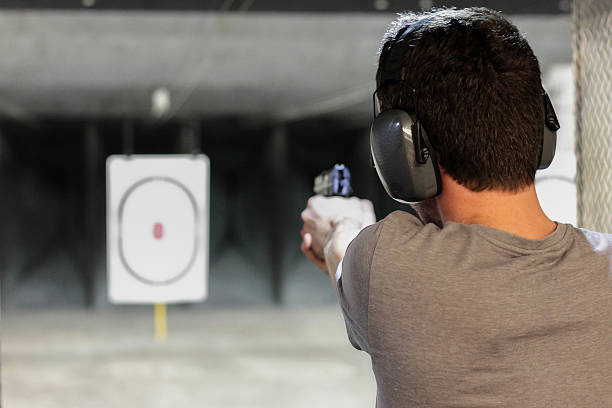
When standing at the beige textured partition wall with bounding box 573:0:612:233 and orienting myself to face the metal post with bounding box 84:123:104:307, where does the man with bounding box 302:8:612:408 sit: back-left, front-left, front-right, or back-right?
back-left

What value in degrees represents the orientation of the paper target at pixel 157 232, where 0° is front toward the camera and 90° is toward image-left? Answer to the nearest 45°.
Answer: approximately 0°

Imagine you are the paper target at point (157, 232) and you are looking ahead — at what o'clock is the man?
The man is roughly at 12 o'clock from the paper target.

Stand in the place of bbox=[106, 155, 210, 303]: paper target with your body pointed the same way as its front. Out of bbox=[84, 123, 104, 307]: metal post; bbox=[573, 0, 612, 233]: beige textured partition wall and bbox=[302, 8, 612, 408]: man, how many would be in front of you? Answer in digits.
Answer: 2

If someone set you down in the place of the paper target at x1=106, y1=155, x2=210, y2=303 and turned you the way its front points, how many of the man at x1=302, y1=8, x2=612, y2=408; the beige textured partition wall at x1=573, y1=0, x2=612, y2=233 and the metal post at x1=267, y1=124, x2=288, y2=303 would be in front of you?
2

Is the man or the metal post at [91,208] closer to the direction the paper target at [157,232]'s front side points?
the man

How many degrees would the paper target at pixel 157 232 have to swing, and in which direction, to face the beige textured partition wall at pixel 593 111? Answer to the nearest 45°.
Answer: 0° — it already faces it

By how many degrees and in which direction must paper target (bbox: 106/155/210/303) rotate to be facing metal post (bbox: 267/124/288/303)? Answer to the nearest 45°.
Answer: approximately 135° to its left

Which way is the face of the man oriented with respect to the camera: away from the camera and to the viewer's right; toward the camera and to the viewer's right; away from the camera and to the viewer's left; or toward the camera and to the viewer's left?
away from the camera and to the viewer's left
